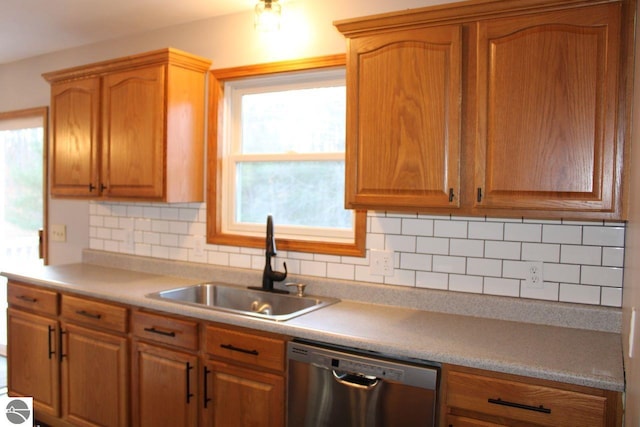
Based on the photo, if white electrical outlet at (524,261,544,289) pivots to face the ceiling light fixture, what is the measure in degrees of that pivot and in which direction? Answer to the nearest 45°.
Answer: approximately 90° to its right

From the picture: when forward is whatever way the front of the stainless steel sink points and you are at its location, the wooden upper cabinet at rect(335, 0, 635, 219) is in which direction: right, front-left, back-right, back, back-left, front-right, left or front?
left

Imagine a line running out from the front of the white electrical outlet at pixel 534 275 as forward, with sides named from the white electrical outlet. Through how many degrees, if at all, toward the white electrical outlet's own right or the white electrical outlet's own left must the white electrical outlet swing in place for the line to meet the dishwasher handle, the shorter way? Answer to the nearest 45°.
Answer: approximately 45° to the white electrical outlet's own right

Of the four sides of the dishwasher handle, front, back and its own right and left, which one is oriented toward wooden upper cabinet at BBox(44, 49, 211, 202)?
right

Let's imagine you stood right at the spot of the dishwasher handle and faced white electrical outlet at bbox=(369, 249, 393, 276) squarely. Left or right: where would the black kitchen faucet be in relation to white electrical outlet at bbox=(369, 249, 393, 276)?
left

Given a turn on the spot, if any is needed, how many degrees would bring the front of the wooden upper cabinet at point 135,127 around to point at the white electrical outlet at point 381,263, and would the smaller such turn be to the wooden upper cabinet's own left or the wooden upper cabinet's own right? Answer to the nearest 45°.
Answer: approximately 90° to the wooden upper cabinet's own left

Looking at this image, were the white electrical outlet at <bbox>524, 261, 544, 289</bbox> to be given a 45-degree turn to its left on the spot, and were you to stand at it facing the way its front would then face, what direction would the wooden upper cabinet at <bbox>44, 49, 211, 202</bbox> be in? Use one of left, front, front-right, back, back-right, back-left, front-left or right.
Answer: back-right
